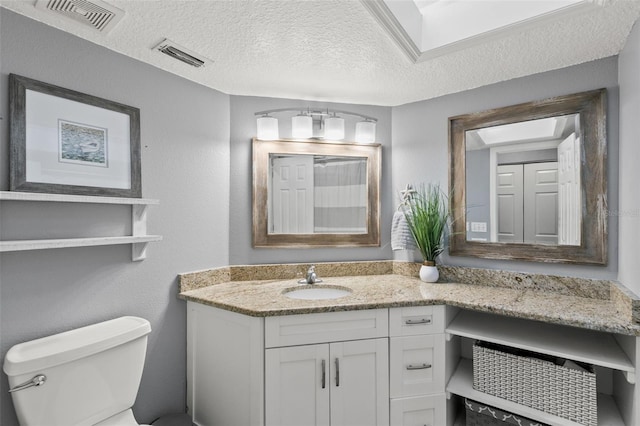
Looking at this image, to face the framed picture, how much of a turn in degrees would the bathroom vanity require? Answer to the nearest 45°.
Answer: approximately 45° to its right

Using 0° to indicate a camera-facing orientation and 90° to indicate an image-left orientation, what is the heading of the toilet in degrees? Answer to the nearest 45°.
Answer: approximately 315°

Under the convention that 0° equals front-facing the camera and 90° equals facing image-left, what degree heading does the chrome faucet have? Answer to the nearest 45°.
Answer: approximately 0°

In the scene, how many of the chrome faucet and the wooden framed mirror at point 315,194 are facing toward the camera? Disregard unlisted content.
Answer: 2

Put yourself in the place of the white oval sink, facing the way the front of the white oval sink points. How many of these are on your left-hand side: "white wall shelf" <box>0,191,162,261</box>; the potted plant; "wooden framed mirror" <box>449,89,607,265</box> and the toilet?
2

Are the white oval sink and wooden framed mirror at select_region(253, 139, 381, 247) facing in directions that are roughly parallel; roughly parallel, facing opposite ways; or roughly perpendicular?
roughly parallel

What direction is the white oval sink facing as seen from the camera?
toward the camera

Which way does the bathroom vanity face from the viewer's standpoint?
toward the camera

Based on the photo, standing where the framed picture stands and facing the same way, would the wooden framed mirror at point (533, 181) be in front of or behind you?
in front

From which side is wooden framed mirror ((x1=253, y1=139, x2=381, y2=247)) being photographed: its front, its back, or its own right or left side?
front
